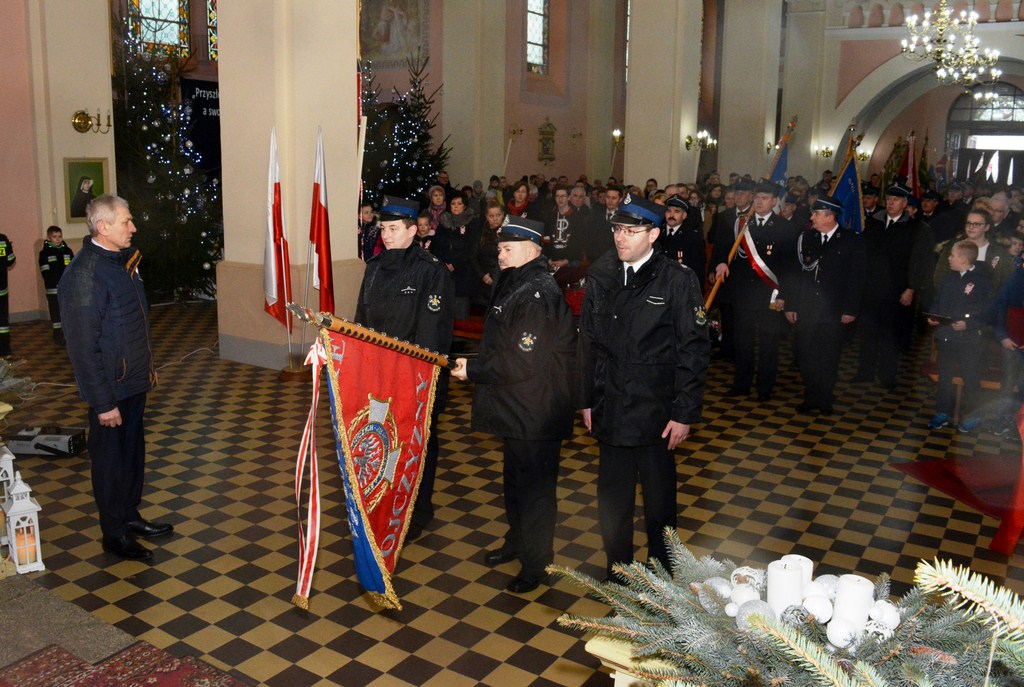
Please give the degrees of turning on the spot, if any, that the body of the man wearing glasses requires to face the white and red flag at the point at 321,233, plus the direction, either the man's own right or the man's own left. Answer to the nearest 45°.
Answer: approximately 90° to the man's own right

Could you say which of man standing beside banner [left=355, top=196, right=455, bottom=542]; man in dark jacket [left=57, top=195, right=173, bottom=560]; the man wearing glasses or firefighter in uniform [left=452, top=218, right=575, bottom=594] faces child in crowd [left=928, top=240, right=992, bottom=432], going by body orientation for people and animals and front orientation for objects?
the man in dark jacket

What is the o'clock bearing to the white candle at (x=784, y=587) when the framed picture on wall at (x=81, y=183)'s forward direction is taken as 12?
The white candle is roughly at 12 o'clock from the framed picture on wall.

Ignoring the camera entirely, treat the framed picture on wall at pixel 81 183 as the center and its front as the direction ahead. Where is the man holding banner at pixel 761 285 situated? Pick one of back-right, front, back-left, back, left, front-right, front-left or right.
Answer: front-left

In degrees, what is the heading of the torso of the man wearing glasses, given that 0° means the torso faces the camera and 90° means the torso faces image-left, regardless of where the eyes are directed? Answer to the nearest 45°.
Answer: approximately 45°

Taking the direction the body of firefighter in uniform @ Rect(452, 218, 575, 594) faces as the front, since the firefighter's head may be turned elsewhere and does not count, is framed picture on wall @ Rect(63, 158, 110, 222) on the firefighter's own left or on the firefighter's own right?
on the firefighter's own right

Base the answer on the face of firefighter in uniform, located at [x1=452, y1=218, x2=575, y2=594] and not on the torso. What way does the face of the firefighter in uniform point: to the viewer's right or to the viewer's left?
to the viewer's left

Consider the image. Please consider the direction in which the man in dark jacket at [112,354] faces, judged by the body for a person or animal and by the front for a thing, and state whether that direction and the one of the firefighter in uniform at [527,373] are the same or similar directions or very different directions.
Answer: very different directions

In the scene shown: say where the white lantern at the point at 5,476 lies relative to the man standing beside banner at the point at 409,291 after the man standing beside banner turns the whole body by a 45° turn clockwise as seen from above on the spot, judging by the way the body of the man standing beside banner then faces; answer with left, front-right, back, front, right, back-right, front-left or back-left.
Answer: front

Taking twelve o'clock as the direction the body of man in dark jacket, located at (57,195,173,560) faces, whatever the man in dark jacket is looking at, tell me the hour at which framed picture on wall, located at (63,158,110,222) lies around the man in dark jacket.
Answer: The framed picture on wall is roughly at 9 o'clock from the man in dark jacket.

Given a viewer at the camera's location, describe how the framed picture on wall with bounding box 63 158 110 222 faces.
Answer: facing the viewer

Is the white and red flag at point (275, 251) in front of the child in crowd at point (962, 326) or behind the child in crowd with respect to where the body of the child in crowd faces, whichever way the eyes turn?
in front

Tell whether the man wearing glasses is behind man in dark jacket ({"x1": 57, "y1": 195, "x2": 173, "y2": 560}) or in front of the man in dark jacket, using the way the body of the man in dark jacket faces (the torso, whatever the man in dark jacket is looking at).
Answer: in front

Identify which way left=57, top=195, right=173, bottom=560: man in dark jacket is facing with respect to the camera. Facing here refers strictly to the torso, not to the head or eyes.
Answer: to the viewer's right

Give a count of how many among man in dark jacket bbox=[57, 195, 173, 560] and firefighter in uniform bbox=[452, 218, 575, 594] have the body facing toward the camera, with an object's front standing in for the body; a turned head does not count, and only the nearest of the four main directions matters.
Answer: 0
